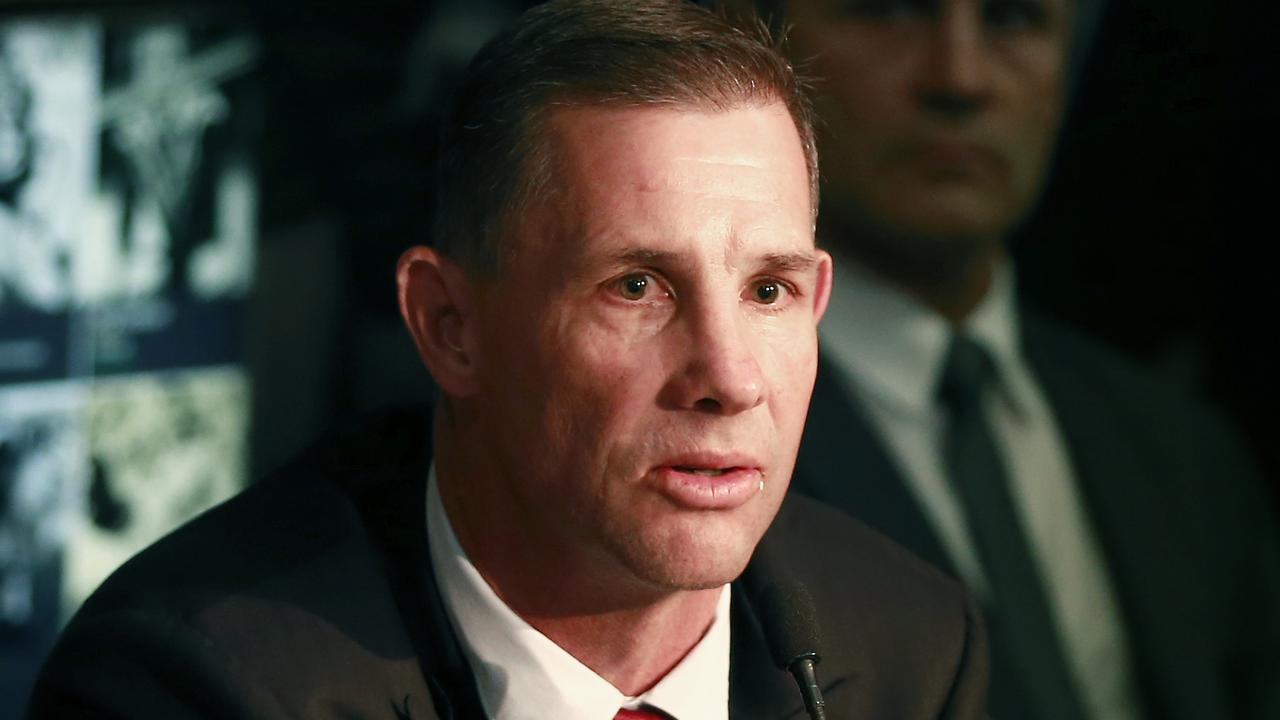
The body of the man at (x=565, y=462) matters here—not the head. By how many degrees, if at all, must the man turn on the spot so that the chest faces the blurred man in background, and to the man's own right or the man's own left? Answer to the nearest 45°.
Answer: approximately 90° to the man's own left

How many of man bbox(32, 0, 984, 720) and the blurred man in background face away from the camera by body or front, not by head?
0

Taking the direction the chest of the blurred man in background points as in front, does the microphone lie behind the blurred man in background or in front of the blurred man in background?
in front

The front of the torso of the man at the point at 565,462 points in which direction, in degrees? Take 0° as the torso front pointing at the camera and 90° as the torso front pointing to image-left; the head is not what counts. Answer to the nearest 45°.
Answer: approximately 315°

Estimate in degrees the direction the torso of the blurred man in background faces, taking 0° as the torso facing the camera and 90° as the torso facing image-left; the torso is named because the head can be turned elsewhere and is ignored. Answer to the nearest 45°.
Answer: approximately 0°
